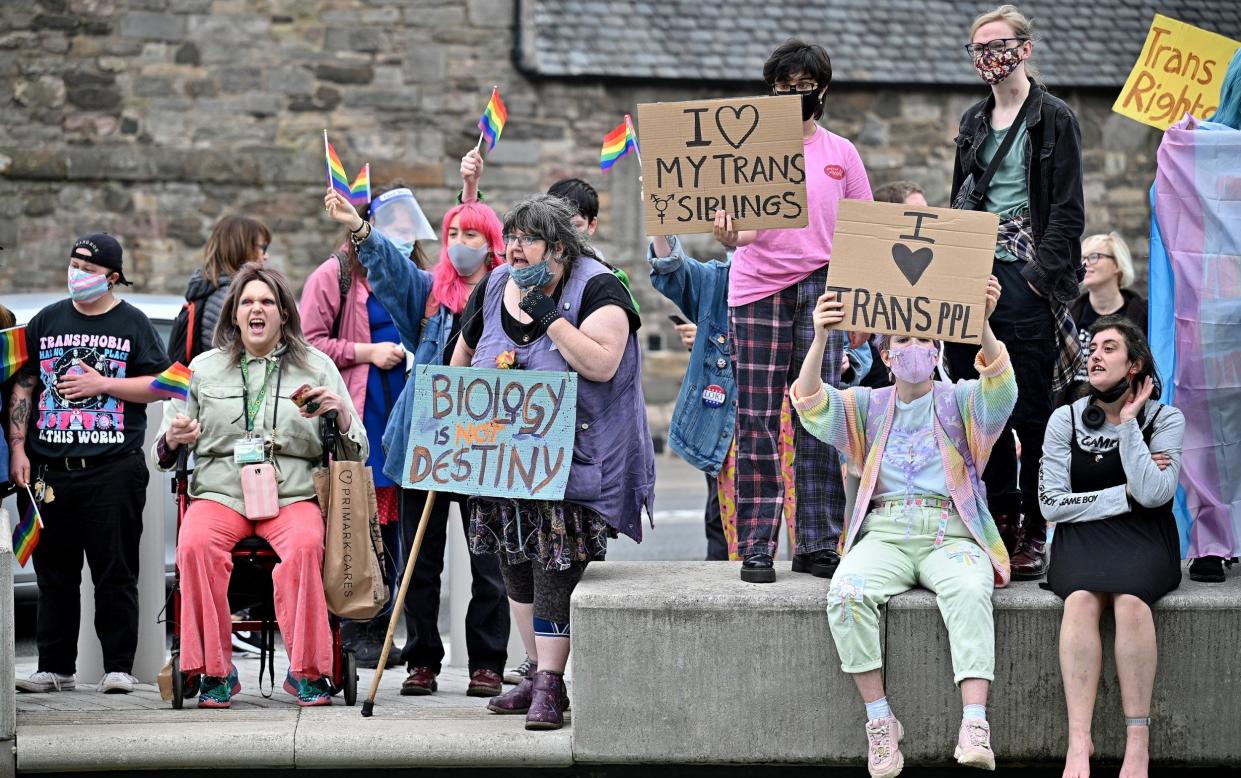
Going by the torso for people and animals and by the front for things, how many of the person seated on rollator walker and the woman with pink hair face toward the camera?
2

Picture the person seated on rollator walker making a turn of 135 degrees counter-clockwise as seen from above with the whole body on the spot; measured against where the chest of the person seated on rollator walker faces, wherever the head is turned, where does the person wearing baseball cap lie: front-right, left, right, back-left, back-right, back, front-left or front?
left

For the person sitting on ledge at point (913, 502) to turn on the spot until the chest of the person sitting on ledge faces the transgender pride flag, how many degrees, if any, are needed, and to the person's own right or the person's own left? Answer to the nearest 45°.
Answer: approximately 135° to the person's own left

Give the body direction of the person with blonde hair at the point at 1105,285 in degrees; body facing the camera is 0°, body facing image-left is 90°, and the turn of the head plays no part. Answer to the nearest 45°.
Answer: approximately 45°
